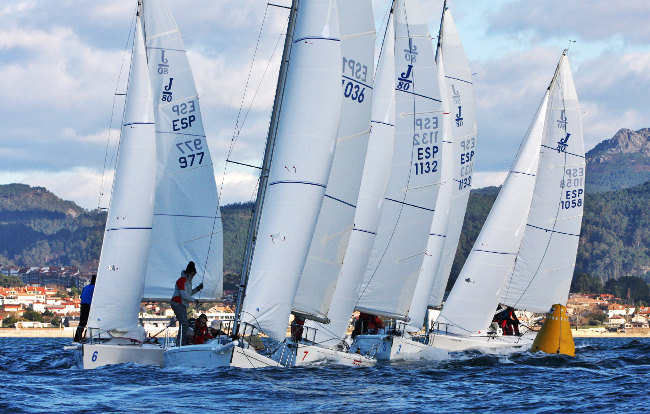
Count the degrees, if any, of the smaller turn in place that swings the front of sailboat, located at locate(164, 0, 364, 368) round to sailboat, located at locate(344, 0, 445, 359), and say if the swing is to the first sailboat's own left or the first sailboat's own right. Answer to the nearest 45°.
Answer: approximately 180°

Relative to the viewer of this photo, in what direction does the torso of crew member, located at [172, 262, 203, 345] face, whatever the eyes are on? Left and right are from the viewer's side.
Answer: facing to the right of the viewer

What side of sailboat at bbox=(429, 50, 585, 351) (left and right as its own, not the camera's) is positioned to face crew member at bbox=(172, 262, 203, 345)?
front

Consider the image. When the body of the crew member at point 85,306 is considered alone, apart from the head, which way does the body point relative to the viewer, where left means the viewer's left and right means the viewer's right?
facing to the right of the viewer

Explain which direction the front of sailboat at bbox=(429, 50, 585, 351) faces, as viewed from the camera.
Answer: facing the viewer and to the left of the viewer

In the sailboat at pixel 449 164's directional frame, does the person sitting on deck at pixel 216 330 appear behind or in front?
in front
